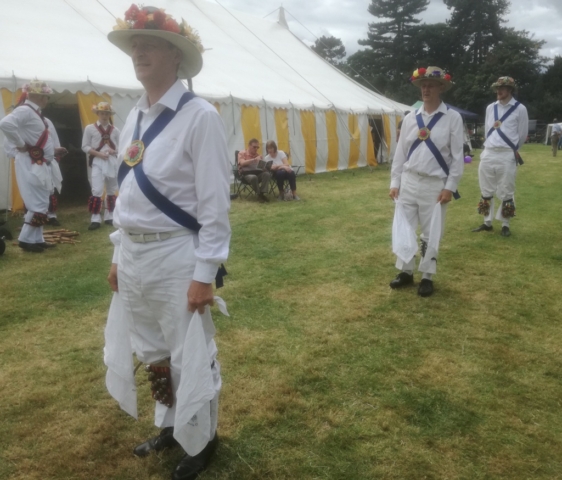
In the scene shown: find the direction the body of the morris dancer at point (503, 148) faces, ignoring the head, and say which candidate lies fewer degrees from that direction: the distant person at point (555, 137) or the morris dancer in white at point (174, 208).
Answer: the morris dancer in white

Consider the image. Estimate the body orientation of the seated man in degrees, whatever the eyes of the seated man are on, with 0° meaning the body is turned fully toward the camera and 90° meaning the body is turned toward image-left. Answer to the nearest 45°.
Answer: approximately 315°

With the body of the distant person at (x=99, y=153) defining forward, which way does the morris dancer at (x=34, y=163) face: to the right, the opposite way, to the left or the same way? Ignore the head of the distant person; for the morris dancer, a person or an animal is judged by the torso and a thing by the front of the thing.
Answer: to the left

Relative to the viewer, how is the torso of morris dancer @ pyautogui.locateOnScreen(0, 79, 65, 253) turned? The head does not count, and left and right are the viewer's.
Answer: facing to the right of the viewer

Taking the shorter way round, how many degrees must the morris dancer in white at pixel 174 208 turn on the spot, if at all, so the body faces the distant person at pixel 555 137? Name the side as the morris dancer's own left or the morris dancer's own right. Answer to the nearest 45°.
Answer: approximately 180°

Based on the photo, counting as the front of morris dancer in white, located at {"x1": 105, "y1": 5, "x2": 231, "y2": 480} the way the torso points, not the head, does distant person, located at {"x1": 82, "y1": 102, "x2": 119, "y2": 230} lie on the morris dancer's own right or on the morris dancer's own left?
on the morris dancer's own right

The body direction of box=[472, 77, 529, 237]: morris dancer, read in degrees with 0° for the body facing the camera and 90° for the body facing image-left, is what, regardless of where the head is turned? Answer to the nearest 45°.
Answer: approximately 45°

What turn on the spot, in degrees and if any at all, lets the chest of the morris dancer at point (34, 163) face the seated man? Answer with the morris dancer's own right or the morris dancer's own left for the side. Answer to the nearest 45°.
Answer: approximately 45° to the morris dancer's own left
